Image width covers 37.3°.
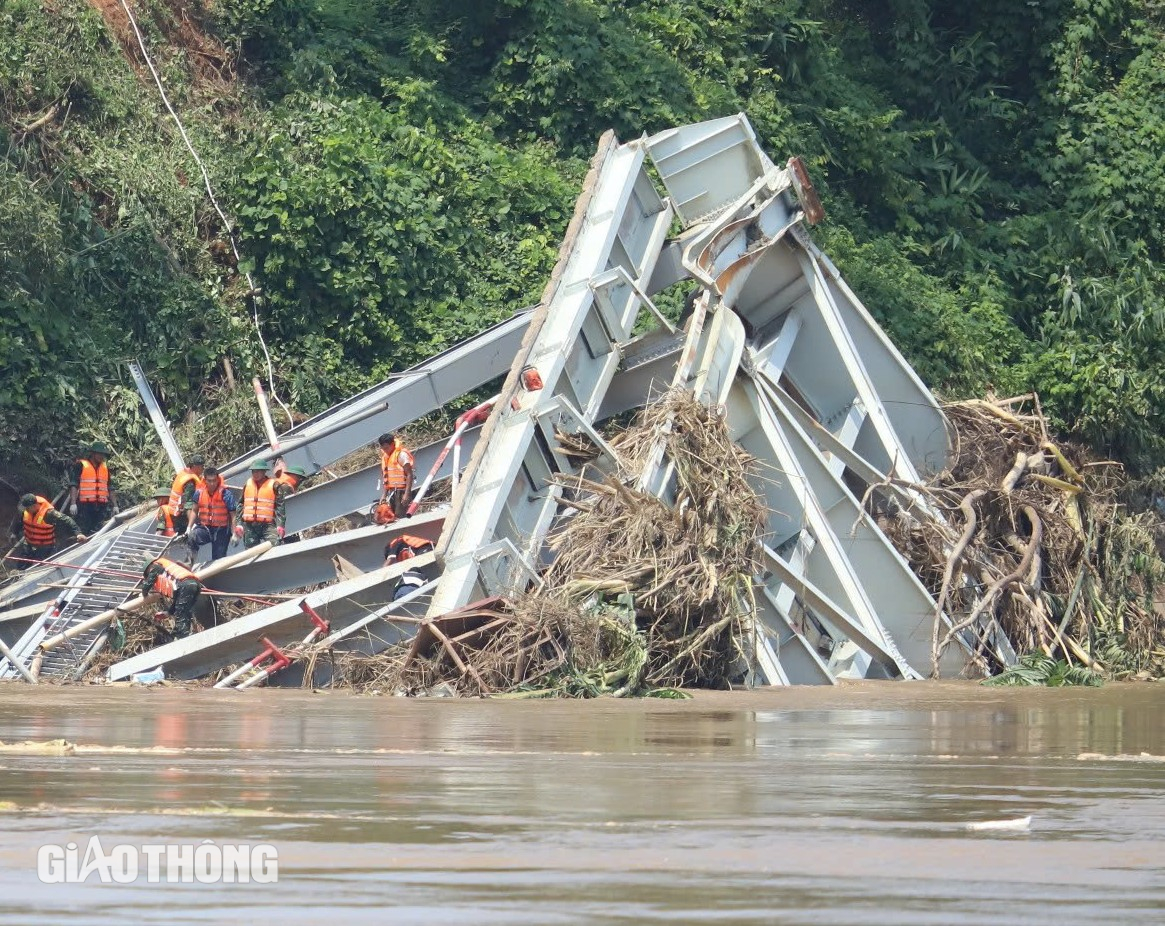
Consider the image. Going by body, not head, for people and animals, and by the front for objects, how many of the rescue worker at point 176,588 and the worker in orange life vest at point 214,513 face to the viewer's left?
1

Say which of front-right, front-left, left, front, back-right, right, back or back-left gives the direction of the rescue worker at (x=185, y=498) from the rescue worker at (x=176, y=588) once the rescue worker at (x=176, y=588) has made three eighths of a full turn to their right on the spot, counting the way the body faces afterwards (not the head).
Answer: front-left

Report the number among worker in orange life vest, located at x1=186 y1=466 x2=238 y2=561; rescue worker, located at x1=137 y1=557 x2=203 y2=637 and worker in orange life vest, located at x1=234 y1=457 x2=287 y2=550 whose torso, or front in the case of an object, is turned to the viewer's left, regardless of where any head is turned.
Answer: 1

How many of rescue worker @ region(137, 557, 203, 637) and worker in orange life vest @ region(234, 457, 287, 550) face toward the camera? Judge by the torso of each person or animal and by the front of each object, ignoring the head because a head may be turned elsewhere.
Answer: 1

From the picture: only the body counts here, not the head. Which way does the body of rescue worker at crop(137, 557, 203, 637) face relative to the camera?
to the viewer's left

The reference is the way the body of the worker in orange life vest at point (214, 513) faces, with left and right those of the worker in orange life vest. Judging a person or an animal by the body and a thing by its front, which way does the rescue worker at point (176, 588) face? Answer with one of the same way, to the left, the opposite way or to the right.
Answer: to the right

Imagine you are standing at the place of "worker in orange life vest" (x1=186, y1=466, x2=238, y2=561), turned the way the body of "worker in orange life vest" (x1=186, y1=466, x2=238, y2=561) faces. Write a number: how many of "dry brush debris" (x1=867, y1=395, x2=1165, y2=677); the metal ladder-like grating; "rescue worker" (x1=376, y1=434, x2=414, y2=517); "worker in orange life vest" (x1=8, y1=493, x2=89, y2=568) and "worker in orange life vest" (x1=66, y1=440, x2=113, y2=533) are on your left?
2

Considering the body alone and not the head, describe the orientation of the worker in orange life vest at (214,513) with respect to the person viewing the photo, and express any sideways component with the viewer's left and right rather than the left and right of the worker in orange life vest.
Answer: facing the viewer

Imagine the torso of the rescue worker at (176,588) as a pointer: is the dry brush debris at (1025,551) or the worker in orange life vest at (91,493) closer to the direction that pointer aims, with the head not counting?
the worker in orange life vest

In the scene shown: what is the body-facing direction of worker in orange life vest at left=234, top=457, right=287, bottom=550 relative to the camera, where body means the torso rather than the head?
toward the camera

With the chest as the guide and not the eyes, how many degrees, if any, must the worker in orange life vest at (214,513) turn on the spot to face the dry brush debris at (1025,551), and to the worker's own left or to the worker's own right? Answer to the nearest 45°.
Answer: approximately 90° to the worker's own left

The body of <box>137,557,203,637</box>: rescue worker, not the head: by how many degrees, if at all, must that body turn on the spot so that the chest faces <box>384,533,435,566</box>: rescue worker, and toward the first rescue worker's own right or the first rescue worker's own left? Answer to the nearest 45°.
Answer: approximately 180°

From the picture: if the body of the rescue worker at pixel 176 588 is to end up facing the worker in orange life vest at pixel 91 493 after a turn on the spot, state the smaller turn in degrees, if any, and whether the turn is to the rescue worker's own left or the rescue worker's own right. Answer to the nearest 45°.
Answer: approximately 90° to the rescue worker's own right

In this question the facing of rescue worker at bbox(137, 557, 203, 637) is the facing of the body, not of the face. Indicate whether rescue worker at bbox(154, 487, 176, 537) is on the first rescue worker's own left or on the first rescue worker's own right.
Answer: on the first rescue worker's own right

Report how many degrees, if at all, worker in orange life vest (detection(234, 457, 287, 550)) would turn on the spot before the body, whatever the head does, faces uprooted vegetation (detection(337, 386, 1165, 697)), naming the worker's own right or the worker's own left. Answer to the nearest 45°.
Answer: approximately 45° to the worker's own left
